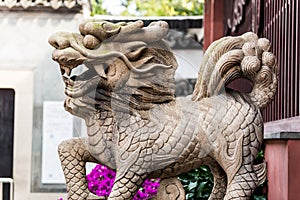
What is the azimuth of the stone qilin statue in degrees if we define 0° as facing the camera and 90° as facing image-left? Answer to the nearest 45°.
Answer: approximately 90°

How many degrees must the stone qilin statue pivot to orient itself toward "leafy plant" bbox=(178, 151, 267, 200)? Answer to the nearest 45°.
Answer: approximately 90° to its right
